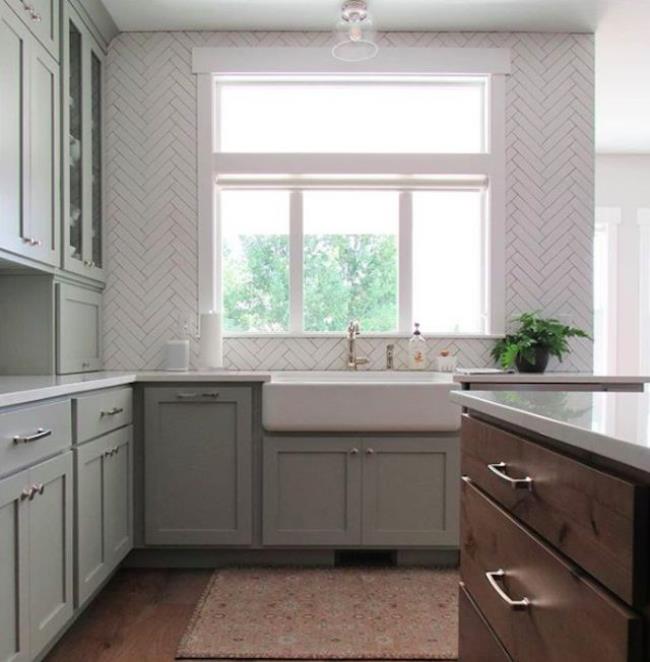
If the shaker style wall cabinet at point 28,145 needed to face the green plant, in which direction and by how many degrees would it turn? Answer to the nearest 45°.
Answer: approximately 45° to its left

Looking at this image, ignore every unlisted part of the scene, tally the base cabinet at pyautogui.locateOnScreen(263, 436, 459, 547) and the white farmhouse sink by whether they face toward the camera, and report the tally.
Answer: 2

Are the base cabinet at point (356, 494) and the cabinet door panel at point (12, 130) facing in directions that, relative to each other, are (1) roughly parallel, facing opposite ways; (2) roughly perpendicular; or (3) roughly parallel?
roughly perpendicular

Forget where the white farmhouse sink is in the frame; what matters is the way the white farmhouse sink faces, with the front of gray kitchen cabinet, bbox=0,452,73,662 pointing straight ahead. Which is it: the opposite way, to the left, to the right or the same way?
to the right

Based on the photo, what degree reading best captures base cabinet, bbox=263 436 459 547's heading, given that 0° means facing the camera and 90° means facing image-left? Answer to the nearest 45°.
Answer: approximately 0°

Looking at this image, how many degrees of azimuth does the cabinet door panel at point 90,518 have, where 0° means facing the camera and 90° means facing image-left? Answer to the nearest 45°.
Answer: approximately 315°

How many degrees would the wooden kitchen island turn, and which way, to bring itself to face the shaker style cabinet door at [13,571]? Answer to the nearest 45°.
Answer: approximately 45° to its right

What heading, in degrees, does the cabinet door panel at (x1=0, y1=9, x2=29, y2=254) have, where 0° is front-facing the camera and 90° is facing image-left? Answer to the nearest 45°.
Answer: approximately 315°

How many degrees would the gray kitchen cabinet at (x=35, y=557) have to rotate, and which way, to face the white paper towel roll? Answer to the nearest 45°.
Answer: approximately 90° to its left
